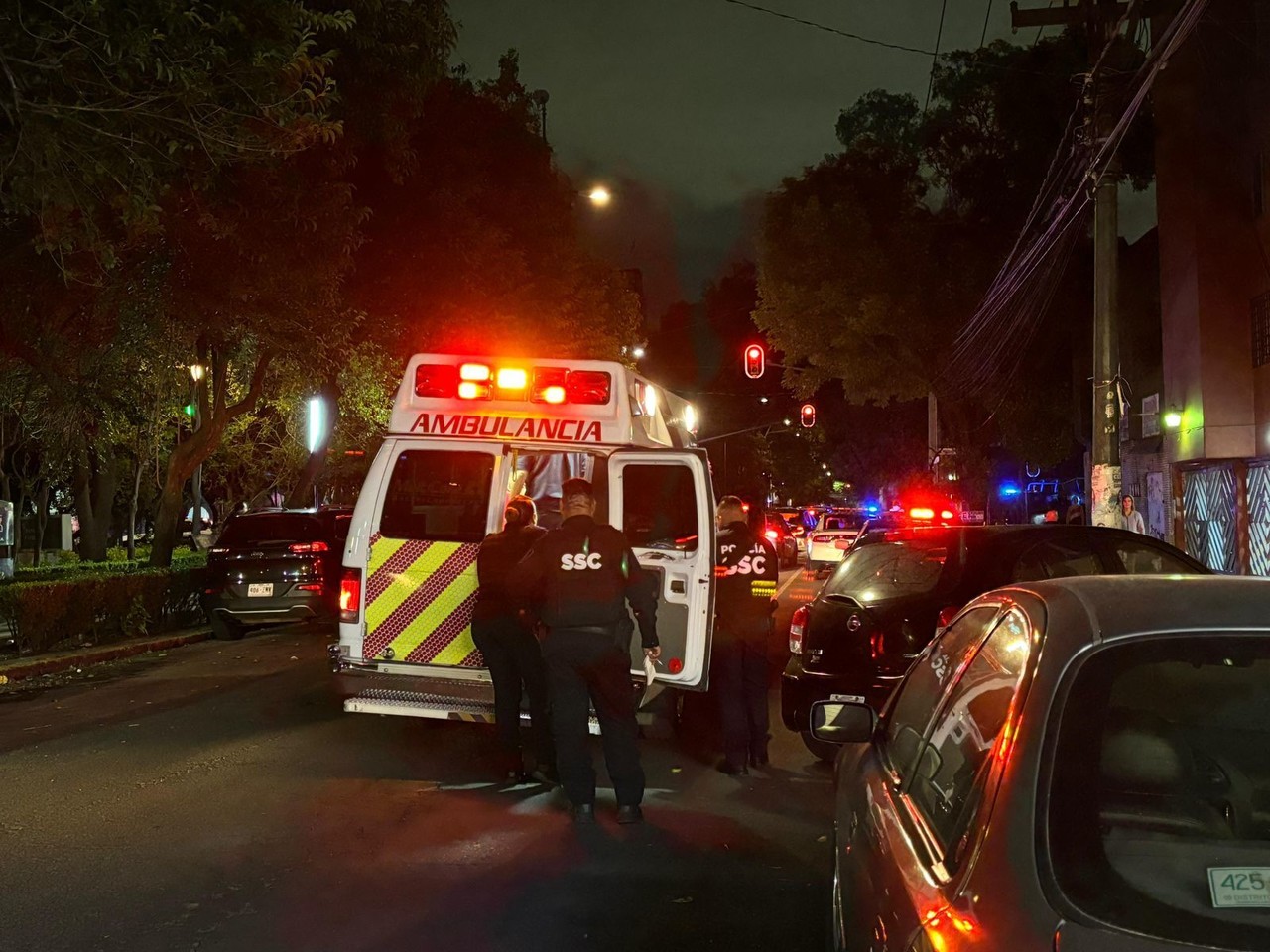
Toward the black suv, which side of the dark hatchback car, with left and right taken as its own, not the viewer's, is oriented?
left

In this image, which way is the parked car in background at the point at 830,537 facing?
away from the camera

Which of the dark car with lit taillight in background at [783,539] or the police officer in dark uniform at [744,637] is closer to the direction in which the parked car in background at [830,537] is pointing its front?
the dark car with lit taillight in background

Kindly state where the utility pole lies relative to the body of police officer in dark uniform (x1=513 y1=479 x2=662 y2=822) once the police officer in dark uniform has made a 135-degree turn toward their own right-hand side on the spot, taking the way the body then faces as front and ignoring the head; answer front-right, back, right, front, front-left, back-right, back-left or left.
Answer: left

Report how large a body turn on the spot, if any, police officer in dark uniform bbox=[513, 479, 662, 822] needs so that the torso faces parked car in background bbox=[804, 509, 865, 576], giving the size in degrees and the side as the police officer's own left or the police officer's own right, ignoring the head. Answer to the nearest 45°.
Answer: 0° — they already face it

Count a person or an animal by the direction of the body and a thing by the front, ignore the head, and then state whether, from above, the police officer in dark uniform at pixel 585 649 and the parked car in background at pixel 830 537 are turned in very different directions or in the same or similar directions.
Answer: same or similar directions

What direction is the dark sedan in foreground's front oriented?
away from the camera

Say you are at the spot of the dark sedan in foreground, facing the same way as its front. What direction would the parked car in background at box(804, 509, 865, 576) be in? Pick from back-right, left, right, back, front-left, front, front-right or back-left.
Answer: front

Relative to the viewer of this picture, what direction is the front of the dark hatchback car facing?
facing away from the viewer and to the right of the viewer

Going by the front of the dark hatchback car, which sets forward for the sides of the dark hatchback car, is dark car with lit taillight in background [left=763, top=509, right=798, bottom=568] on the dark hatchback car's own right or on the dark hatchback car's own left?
on the dark hatchback car's own left

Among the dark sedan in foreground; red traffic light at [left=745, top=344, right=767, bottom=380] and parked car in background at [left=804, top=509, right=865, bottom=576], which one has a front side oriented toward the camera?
the red traffic light

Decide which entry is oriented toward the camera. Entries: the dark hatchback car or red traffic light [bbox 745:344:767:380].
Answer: the red traffic light

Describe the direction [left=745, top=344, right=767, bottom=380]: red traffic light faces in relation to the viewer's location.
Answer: facing the viewer

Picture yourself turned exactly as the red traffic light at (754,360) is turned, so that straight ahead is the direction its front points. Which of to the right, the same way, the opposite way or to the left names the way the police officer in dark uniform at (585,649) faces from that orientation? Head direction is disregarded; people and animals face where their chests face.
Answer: the opposite way

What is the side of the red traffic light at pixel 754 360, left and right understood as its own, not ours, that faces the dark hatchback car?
front

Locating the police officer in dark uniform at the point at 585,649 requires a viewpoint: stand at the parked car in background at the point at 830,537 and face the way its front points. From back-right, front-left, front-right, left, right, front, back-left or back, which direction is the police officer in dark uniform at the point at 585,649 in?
back

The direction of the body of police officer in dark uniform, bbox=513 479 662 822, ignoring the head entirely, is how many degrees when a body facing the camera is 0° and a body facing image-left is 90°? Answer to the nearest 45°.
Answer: approximately 180°

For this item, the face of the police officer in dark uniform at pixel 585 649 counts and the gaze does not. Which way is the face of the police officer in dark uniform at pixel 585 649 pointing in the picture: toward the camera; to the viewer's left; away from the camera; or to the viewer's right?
away from the camera

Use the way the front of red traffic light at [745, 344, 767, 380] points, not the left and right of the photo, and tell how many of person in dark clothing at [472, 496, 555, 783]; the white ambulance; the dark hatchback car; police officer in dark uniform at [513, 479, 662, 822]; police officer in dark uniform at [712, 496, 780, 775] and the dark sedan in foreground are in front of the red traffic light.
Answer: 6
